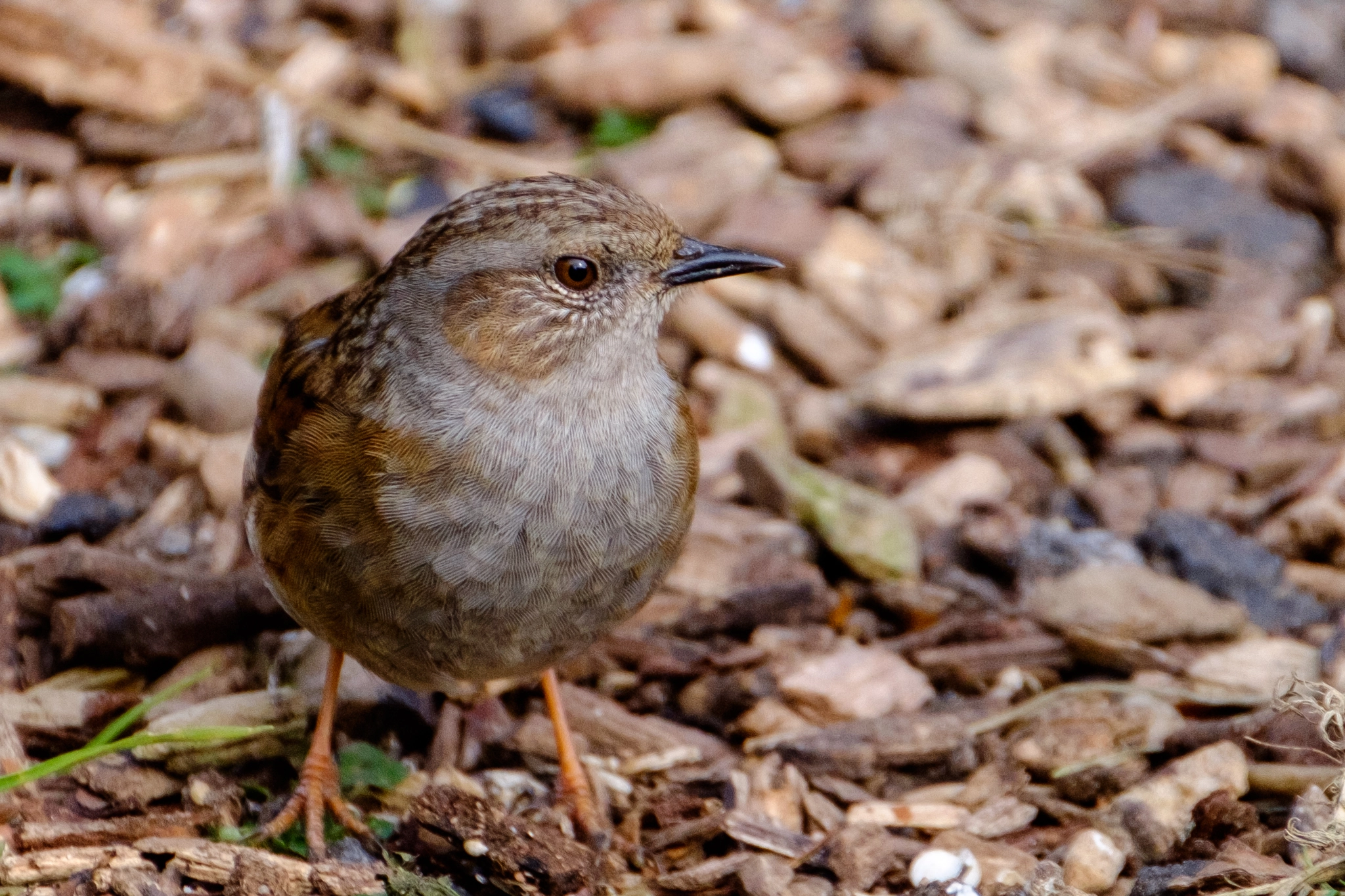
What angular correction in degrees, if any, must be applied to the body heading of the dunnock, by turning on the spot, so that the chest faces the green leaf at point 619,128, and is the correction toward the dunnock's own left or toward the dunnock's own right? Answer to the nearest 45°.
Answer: approximately 135° to the dunnock's own left

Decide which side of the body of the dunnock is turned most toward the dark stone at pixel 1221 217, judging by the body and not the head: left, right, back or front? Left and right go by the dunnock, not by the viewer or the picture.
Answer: left

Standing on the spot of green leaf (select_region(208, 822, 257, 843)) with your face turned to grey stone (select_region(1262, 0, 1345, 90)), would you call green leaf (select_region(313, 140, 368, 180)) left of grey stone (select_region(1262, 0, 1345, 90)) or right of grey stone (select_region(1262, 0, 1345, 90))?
left

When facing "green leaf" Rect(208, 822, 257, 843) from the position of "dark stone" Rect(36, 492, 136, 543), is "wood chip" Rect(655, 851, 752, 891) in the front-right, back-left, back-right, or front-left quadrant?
front-left

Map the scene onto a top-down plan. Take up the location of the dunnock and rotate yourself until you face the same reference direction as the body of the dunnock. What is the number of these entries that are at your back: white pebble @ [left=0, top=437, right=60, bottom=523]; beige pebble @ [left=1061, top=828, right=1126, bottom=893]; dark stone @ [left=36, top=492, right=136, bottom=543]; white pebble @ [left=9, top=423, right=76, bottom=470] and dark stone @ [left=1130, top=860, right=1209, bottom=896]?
3

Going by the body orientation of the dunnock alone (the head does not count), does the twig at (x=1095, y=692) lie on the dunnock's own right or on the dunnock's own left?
on the dunnock's own left

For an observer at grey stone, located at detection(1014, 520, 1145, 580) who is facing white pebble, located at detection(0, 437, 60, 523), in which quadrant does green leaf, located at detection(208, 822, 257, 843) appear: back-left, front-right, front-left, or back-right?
front-left

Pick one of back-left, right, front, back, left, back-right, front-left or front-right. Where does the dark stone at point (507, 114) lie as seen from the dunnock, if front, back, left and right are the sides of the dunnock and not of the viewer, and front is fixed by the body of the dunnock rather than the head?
back-left

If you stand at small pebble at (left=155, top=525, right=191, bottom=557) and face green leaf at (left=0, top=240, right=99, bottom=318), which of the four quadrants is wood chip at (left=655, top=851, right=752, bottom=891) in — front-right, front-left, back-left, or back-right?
back-right

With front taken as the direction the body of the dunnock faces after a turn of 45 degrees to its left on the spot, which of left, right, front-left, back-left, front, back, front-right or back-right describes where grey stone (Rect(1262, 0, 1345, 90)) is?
front-left

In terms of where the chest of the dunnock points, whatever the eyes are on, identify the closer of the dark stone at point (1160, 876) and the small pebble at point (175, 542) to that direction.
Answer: the dark stone

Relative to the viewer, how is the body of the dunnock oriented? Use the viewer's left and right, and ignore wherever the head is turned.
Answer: facing the viewer and to the right of the viewer

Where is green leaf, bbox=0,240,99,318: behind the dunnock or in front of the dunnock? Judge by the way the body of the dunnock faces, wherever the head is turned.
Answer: behind

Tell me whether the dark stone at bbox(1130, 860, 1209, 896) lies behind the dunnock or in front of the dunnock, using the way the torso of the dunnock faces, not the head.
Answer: in front

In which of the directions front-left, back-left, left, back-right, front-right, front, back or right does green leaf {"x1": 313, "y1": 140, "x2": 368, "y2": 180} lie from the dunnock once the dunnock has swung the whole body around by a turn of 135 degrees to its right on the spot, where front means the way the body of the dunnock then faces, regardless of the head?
right

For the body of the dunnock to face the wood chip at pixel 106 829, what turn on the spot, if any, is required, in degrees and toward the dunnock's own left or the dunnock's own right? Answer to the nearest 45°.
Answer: approximately 135° to the dunnock's own right
